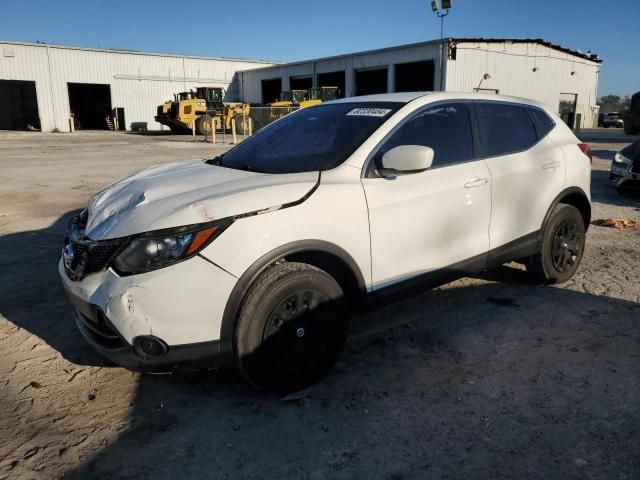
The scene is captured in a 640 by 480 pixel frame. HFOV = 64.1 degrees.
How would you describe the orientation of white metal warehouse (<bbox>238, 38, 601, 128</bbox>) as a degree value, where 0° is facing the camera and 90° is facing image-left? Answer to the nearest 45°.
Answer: approximately 45°

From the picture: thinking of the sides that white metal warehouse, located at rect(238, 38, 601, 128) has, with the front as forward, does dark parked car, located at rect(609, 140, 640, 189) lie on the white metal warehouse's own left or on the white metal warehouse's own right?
on the white metal warehouse's own left

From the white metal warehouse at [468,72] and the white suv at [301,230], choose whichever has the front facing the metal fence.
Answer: the white metal warehouse

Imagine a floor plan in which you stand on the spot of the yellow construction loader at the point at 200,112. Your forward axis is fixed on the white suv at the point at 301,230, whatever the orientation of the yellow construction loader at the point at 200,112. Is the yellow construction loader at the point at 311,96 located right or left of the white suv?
left

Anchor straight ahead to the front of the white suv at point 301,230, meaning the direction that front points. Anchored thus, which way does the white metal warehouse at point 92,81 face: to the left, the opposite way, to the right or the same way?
to the left

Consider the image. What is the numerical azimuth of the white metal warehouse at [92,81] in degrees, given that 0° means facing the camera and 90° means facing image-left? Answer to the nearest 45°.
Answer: approximately 315°

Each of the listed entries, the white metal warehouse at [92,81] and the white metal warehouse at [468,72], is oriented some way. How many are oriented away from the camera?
0

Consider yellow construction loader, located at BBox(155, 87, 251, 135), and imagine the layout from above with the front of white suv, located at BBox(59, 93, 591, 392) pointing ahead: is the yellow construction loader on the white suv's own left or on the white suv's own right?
on the white suv's own right

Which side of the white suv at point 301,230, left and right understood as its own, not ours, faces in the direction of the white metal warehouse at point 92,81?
right

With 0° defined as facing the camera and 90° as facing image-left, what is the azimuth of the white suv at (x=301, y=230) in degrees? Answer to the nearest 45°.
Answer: approximately 45°

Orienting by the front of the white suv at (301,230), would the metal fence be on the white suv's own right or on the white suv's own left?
on the white suv's own right

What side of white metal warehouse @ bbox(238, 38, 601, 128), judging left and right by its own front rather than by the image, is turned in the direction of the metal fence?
front
